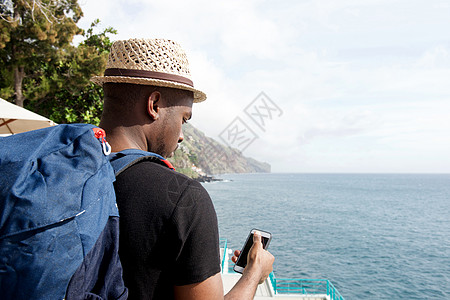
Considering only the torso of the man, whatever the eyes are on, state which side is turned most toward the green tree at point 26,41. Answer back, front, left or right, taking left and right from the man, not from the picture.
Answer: left

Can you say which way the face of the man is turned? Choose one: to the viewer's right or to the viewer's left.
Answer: to the viewer's right

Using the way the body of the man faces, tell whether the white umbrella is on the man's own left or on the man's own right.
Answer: on the man's own left

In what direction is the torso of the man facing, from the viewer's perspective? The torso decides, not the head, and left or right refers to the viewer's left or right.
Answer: facing away from the viewer and to the right of the viewer
